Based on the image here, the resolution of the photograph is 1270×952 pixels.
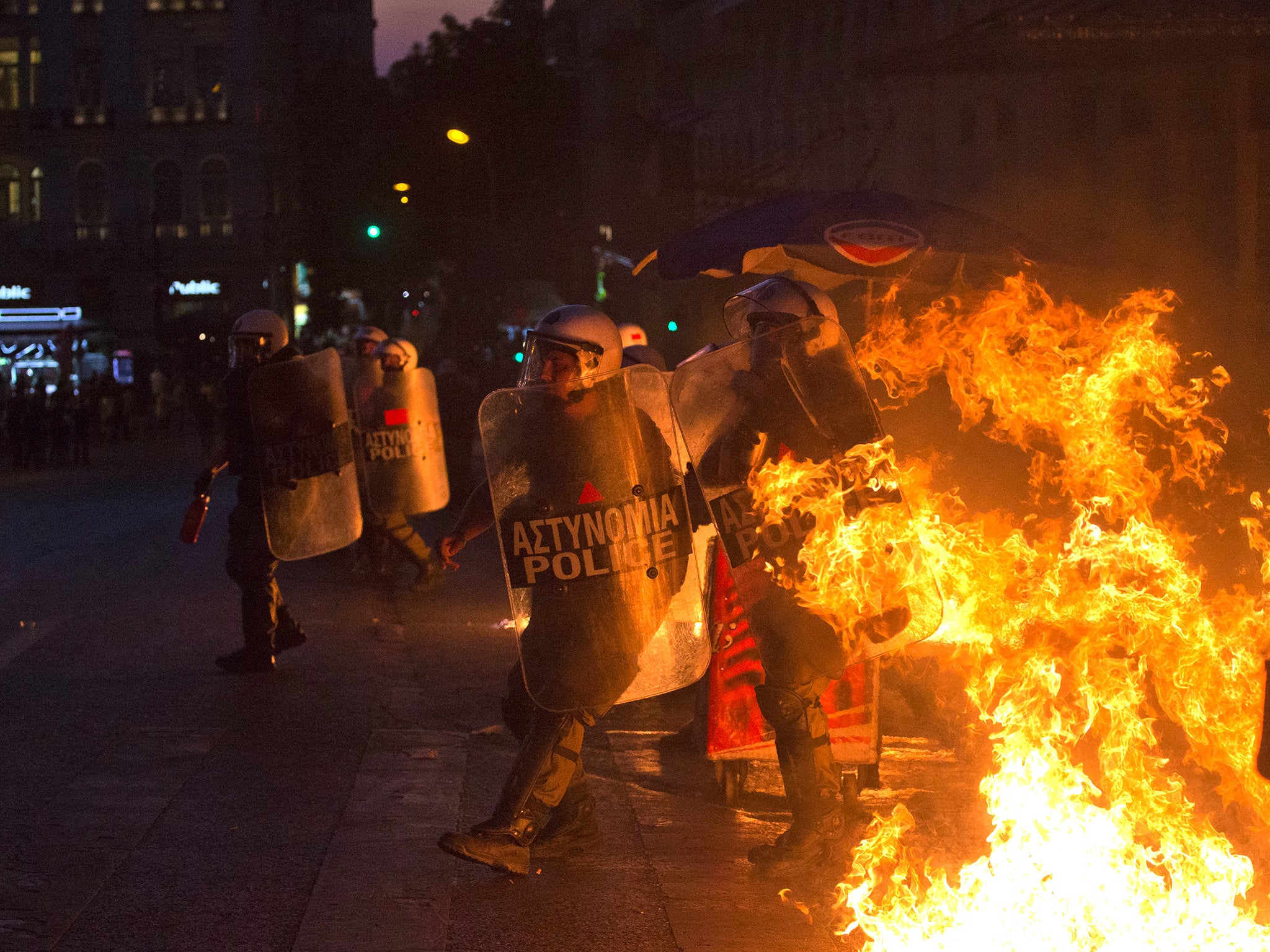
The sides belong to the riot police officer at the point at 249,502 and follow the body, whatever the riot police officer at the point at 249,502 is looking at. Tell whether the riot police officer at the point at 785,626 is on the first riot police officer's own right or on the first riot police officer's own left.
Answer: on the first riot police officer's own left

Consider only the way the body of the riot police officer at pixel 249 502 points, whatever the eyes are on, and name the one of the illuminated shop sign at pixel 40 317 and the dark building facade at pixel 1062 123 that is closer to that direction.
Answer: the illuminated shop sign

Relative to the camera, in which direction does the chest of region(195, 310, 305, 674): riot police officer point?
to the viewer's left

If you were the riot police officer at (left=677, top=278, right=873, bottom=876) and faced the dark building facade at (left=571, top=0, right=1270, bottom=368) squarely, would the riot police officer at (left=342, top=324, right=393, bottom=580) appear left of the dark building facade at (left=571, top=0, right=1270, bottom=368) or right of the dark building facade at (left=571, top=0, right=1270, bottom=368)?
left

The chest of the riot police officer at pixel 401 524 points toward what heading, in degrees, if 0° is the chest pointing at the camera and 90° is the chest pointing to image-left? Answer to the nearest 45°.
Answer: approximately 90°
